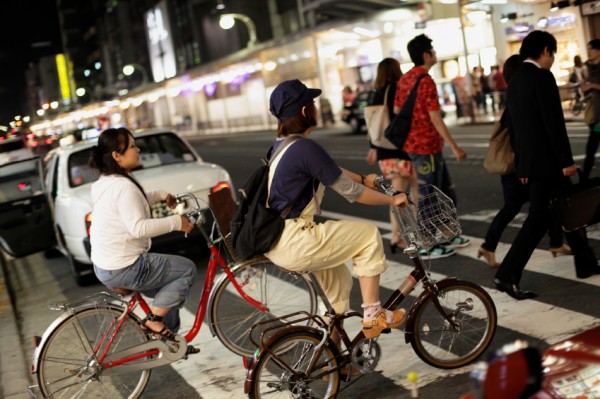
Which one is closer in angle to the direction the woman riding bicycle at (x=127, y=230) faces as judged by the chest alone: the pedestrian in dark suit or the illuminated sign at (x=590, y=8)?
the pedestrian in dark suit

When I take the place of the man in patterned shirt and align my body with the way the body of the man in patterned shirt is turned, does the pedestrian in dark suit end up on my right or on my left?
on my right

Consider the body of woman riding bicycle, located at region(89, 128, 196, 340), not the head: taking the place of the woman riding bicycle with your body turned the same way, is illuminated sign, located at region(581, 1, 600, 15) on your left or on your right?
on your left

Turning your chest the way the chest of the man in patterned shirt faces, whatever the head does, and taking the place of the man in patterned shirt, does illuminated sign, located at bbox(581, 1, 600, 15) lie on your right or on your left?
on your left

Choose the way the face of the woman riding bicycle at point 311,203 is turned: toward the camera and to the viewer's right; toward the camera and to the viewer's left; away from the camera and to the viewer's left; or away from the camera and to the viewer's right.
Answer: away from the camera and to the viewer's right

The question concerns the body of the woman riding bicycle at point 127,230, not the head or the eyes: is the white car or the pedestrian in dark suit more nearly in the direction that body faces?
the pedestrian in dark suit

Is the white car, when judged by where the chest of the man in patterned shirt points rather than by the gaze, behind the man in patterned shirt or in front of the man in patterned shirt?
behind

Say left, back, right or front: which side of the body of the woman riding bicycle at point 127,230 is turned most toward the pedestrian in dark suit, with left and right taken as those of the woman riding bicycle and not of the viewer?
front

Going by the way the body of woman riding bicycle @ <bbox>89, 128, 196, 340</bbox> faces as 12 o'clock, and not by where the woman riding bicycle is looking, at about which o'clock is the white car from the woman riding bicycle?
The white car is roughly at 9 o'clock from the woman riding bicycle.

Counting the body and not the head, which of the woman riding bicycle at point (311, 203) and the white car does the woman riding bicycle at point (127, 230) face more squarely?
the woman riding bicycle

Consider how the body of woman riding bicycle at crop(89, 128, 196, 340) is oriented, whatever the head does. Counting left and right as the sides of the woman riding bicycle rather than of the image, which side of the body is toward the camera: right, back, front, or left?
right

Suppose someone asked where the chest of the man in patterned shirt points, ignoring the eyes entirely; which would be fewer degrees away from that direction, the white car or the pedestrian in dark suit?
the pedestrian in dark suit

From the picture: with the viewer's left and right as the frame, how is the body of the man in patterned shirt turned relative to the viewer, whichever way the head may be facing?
facing to the right of the viewer

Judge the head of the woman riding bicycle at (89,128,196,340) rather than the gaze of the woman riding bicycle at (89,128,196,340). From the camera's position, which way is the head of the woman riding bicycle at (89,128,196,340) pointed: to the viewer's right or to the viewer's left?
to the viewer's right
